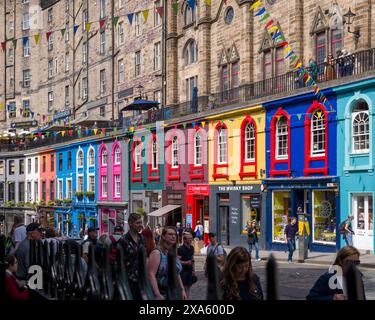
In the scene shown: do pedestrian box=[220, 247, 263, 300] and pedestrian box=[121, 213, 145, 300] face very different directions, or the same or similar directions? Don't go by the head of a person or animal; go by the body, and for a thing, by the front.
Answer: same or similar directions

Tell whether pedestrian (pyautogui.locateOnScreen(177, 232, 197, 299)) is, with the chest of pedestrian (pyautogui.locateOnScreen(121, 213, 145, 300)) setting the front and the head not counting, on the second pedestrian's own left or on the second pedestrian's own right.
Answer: on the second pedestrian's own left

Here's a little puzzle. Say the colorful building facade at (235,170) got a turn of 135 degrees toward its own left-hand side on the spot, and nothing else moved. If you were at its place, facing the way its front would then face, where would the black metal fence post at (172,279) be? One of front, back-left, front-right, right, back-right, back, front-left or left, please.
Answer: right

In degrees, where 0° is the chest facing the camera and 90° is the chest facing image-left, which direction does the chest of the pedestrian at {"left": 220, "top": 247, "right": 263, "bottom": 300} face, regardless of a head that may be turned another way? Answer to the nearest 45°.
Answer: approximately 315°

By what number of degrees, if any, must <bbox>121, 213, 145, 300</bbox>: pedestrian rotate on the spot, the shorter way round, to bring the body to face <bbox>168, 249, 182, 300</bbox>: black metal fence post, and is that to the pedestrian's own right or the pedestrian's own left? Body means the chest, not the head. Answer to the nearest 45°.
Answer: approximately 45° to the pedestrian's own right

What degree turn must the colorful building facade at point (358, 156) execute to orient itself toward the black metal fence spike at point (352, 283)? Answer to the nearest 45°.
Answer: approximately 45° to its left

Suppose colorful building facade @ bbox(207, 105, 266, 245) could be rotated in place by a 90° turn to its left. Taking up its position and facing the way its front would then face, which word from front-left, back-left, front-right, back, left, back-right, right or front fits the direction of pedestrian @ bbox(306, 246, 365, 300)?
front-right

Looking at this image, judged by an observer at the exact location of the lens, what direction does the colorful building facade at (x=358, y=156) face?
facing the viewer and to the left of the viewer

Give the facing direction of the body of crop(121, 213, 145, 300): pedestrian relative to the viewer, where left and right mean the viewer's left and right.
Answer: facing the viewer and to the right of the viewer

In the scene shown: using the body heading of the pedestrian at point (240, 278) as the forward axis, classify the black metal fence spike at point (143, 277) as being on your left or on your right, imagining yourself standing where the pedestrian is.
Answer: on your right

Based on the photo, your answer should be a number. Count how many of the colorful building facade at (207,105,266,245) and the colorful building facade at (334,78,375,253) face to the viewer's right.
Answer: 0

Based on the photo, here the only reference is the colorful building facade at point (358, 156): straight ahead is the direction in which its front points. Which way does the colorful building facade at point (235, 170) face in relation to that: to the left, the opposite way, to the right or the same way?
the same way

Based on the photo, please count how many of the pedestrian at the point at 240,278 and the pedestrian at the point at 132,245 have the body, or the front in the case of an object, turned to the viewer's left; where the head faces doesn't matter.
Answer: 0

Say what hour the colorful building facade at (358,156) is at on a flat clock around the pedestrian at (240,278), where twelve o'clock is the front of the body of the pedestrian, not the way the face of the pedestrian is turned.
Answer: The colorful building facade is roughly at 8 o'clock from the pedestrian.

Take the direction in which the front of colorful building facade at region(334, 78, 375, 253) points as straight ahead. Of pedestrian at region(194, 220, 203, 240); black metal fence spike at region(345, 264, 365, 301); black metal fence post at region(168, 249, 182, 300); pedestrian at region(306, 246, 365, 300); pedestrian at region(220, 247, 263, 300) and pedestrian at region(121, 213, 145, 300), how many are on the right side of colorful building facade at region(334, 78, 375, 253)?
1

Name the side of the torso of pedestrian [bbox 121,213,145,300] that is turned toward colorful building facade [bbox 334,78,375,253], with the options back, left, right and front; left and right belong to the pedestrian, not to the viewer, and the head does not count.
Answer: left

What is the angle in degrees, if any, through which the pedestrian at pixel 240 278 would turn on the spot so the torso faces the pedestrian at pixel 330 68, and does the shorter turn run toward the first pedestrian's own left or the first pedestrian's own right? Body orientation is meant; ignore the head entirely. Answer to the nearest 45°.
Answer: approximately 135° to the first pedestrian's own left

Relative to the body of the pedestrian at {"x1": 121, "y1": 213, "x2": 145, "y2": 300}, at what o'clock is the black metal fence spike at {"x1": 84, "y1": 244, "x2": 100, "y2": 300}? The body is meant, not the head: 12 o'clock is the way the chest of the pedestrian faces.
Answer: The black metal fence spike is roughly at 2 o'clock from the pedestrian.
